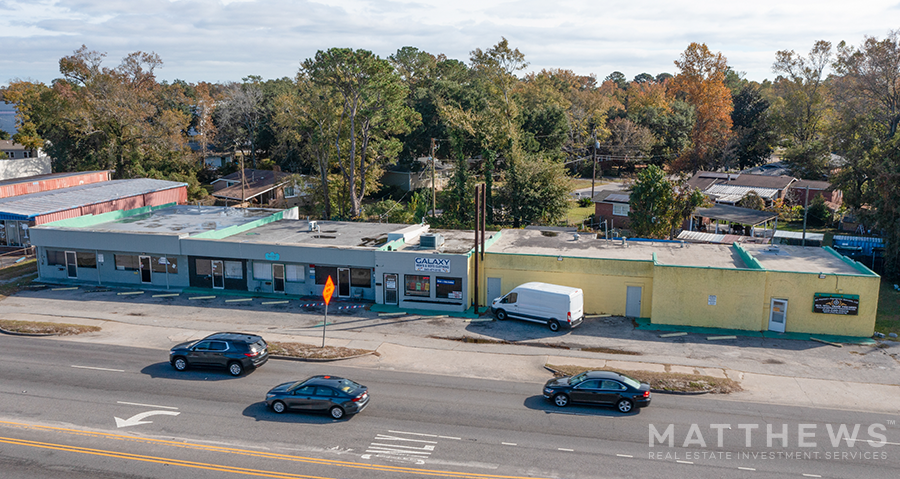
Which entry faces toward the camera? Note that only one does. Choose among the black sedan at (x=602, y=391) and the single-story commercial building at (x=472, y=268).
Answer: the single-story commercial building

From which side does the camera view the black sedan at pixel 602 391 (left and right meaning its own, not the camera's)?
left

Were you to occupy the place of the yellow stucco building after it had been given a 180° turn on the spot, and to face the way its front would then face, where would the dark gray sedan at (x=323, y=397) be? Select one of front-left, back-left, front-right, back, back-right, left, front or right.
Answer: back-left

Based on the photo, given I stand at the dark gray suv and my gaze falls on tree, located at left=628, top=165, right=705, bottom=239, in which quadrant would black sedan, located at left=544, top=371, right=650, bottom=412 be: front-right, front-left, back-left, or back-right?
front-right

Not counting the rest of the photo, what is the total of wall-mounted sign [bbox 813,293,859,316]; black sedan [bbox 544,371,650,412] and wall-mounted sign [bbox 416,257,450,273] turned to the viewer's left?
1

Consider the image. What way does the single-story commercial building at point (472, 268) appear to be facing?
toward the camera

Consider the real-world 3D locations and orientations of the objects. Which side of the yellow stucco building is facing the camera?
front

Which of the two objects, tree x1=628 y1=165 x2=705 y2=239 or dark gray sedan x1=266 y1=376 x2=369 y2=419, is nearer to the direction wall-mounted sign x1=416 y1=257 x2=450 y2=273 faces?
the dark gray sedan

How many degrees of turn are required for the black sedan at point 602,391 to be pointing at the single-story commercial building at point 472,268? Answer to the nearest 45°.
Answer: approximately 45° to its right

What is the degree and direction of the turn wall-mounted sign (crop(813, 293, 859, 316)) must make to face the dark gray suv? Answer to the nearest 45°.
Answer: approximately 45° to its right

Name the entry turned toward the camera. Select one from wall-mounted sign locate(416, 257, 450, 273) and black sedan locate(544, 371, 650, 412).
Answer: the wall-mounted sign

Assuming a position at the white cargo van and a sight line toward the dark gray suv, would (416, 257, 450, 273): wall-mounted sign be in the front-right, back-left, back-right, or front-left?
front-right

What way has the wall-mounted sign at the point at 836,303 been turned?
toward the camera

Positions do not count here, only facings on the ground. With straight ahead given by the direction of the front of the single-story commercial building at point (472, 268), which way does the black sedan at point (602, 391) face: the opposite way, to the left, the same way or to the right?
to the right

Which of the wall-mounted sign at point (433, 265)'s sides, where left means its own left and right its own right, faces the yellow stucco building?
left

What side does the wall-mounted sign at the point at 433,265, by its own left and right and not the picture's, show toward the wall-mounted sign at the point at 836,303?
left

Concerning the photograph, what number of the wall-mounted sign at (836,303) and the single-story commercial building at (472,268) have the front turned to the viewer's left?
0

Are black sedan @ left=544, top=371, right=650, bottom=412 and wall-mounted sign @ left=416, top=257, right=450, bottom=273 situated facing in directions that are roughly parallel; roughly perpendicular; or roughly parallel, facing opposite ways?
roughly perpendicular

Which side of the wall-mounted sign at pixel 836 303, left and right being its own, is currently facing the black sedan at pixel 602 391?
front

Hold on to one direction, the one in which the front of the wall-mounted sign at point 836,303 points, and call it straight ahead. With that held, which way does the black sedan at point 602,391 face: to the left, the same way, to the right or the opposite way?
to the right
